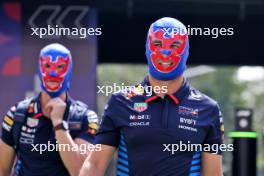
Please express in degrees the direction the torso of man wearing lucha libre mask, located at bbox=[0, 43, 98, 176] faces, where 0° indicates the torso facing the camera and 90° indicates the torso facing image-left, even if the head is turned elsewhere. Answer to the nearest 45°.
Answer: approximately 0°

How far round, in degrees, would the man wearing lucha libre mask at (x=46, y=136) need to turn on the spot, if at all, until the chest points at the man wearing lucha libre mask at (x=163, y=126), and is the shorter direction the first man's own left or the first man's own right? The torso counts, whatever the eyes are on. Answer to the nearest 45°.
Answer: approximately 45° to the first man's own left

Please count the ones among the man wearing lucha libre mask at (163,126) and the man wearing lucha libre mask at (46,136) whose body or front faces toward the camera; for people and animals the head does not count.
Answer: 2

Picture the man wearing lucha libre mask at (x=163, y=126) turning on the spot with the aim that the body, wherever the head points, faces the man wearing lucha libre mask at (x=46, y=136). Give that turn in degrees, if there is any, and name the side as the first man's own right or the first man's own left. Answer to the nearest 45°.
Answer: approximately 135° to the first man's own right
